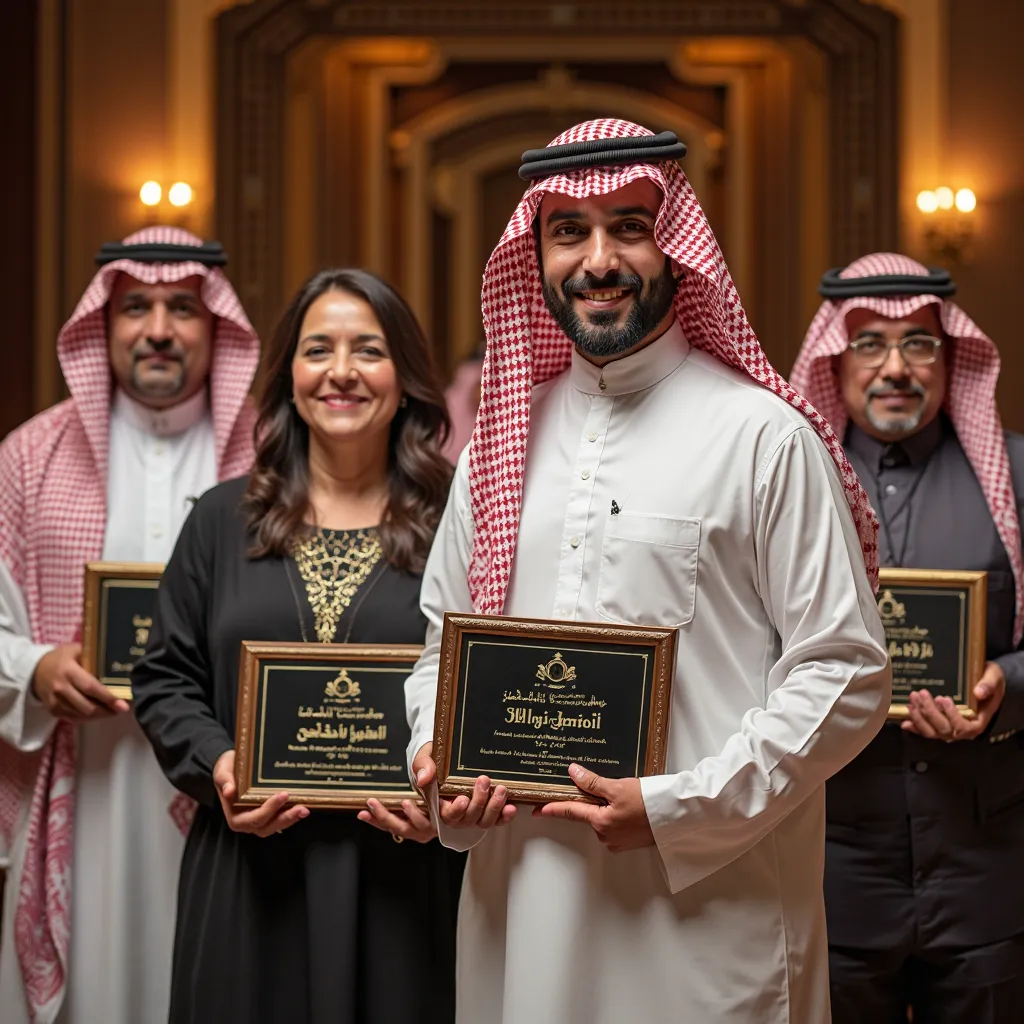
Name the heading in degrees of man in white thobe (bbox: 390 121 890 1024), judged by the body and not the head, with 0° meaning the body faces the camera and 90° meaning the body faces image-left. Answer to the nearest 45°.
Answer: approximately 45°

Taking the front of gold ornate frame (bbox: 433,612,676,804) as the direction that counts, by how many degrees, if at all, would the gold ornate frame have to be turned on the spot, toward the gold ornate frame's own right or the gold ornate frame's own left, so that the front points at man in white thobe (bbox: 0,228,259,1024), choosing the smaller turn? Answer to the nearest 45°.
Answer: approximately 135° to the gold ornate frame's own right

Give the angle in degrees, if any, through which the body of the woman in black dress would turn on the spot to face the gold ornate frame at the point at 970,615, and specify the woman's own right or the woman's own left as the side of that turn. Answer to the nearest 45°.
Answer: approximately 90° to the woman's own left

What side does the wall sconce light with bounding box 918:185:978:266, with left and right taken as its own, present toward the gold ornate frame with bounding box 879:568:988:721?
front

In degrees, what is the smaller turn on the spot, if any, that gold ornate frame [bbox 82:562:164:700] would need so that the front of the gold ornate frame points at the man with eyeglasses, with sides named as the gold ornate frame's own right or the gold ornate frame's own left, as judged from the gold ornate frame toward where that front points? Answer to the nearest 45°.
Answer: approximately 90° to the gold ornate frame's own left

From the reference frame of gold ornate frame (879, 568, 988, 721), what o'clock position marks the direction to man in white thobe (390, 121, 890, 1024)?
The man in white thobe is roughly at 1 o'clock from the gold ornate frame.

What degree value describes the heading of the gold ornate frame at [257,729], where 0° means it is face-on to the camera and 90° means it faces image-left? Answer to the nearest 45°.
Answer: approximately 0°

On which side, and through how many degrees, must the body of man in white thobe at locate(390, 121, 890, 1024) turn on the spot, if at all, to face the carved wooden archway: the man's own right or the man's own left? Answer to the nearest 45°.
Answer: approximately 135° to the man's own right

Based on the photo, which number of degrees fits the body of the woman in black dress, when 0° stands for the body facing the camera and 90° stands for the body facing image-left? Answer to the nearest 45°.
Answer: approximately 0°
